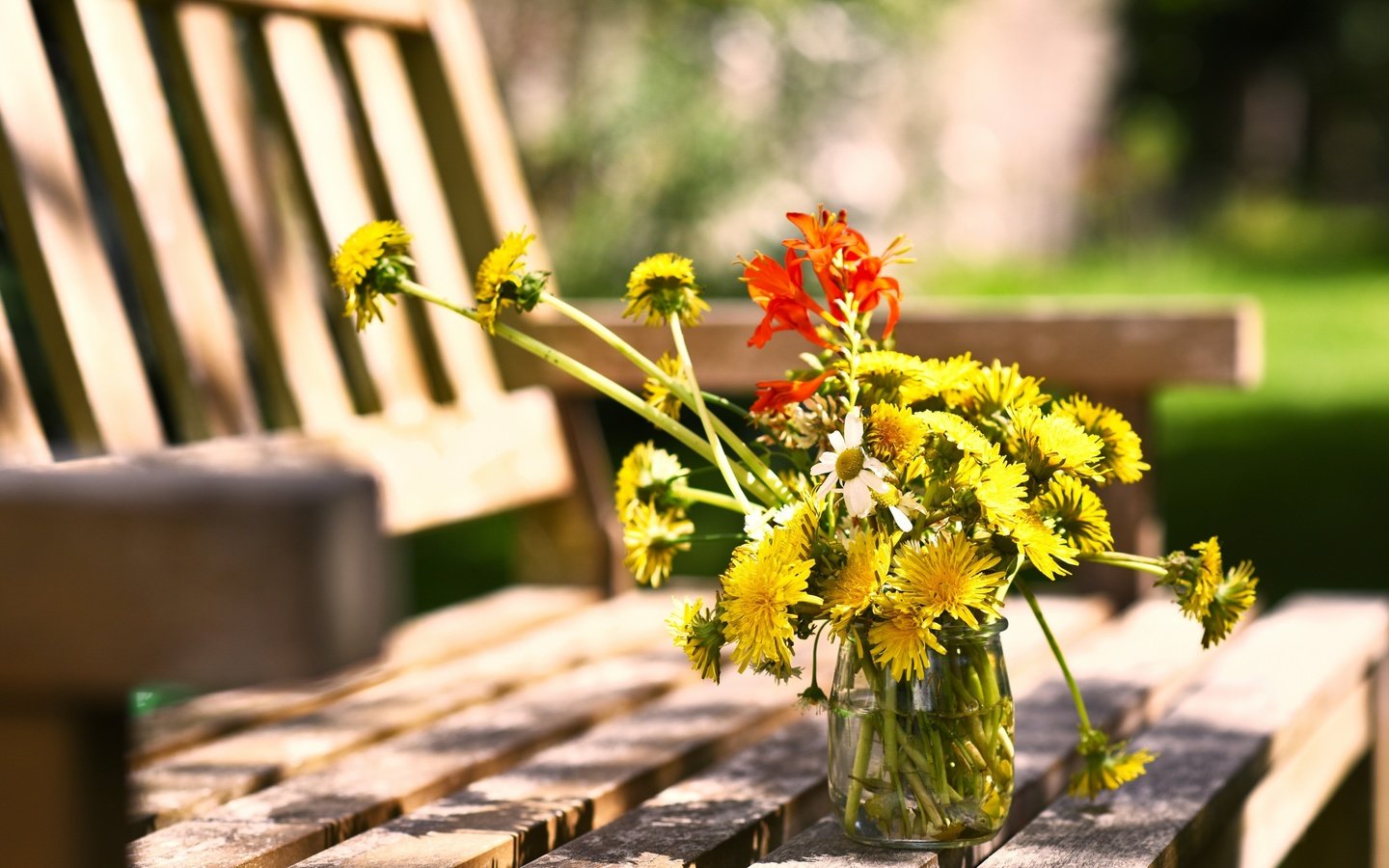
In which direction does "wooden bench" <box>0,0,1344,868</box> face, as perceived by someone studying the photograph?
facing the viewer and to the right of the viewer
